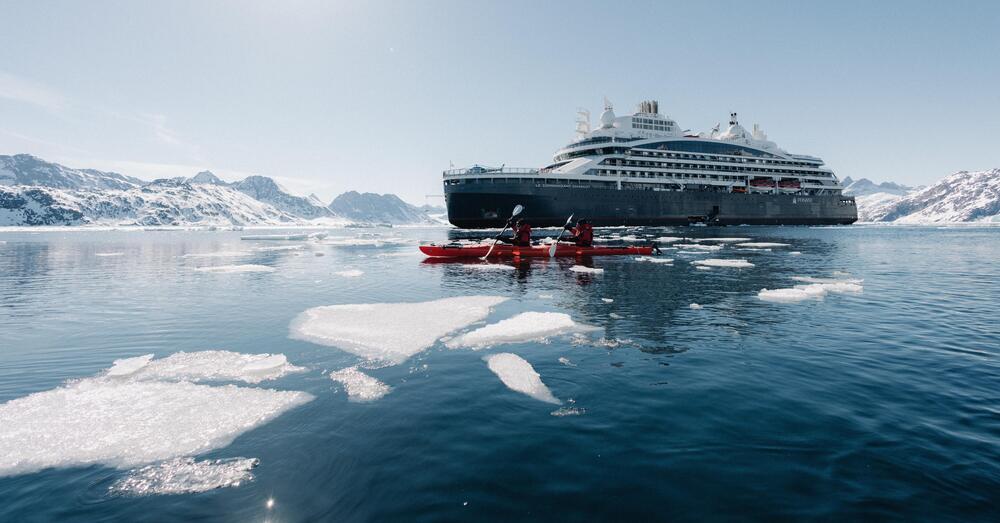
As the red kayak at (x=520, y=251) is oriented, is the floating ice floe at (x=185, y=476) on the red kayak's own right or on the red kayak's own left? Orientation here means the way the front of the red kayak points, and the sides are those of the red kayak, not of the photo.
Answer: on the red kayak's own left

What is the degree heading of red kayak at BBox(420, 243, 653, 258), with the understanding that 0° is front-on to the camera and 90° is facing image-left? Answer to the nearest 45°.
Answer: approximately 90°

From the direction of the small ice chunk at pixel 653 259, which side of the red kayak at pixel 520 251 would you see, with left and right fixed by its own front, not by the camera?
back

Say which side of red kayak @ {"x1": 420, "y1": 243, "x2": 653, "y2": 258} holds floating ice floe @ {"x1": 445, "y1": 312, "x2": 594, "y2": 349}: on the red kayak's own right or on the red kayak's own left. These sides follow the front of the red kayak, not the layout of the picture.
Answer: on the red kayak's own left

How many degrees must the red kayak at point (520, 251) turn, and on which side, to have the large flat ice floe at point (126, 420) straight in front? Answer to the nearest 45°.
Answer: approximately 90° to its left

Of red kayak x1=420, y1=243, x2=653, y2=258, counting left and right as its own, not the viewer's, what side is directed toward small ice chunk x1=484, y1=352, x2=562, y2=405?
left

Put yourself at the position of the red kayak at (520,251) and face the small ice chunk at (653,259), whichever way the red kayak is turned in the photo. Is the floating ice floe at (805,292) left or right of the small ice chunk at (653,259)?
right

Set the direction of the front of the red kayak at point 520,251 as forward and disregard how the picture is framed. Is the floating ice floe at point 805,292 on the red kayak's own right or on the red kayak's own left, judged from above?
on the red kayak's own left

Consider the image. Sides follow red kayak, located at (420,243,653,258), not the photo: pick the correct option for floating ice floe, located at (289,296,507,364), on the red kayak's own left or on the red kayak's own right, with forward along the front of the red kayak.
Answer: on the red kayak's own left

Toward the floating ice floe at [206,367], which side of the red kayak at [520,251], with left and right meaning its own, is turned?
left
